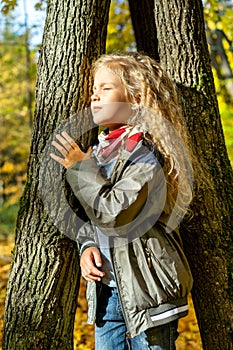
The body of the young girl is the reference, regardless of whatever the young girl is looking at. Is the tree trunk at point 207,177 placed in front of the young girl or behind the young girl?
behind

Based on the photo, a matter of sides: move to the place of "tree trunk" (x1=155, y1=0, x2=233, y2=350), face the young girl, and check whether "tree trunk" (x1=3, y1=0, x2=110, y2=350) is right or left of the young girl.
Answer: right

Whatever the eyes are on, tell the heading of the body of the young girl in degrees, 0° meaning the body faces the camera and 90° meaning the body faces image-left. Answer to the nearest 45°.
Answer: approximately 45°

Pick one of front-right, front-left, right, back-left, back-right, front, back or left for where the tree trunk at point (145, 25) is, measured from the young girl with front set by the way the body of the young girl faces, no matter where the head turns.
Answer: back-right
